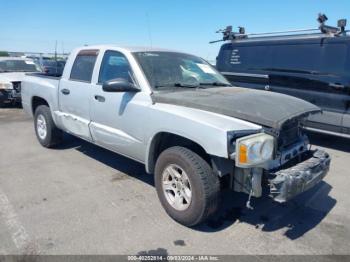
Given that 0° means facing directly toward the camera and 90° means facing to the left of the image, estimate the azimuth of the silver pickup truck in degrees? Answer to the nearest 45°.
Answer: approximately 315°

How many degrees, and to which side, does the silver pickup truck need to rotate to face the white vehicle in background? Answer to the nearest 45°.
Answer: approximately 180°
